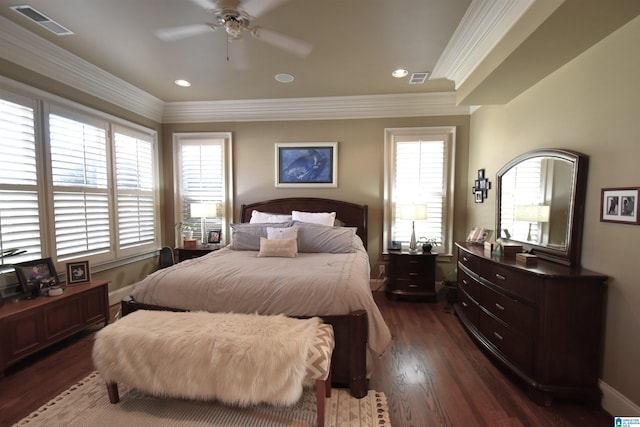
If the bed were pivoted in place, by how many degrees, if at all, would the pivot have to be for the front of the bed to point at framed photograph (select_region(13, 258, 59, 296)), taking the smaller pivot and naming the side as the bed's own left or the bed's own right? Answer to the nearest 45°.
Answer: approximately 135° to the bed's own right

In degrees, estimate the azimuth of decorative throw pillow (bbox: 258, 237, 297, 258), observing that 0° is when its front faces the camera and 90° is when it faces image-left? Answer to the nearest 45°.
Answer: approximately 0°

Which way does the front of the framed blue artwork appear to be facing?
toward the camera

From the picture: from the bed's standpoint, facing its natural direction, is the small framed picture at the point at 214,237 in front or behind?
behind

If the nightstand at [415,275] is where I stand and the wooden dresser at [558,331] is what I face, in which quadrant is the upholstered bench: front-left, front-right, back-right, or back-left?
front-right

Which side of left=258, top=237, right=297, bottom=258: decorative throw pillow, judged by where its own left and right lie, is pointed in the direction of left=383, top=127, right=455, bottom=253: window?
left

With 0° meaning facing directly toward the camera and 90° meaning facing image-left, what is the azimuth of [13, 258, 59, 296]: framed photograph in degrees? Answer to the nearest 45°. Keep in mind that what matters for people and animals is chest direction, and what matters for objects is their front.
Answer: approximately 315°

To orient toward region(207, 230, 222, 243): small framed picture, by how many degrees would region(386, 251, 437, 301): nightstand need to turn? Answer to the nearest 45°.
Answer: approximately 90° to its right

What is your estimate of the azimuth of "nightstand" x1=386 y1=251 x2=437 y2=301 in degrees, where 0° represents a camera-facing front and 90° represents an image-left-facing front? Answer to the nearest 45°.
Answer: approximately 0°

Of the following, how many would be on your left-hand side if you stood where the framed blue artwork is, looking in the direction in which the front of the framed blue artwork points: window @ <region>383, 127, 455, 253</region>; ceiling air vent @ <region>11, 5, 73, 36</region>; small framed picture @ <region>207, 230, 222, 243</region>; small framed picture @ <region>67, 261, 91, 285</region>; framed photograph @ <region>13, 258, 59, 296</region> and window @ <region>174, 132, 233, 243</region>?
1

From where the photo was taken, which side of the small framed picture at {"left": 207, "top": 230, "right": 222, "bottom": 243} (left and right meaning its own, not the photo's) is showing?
front
